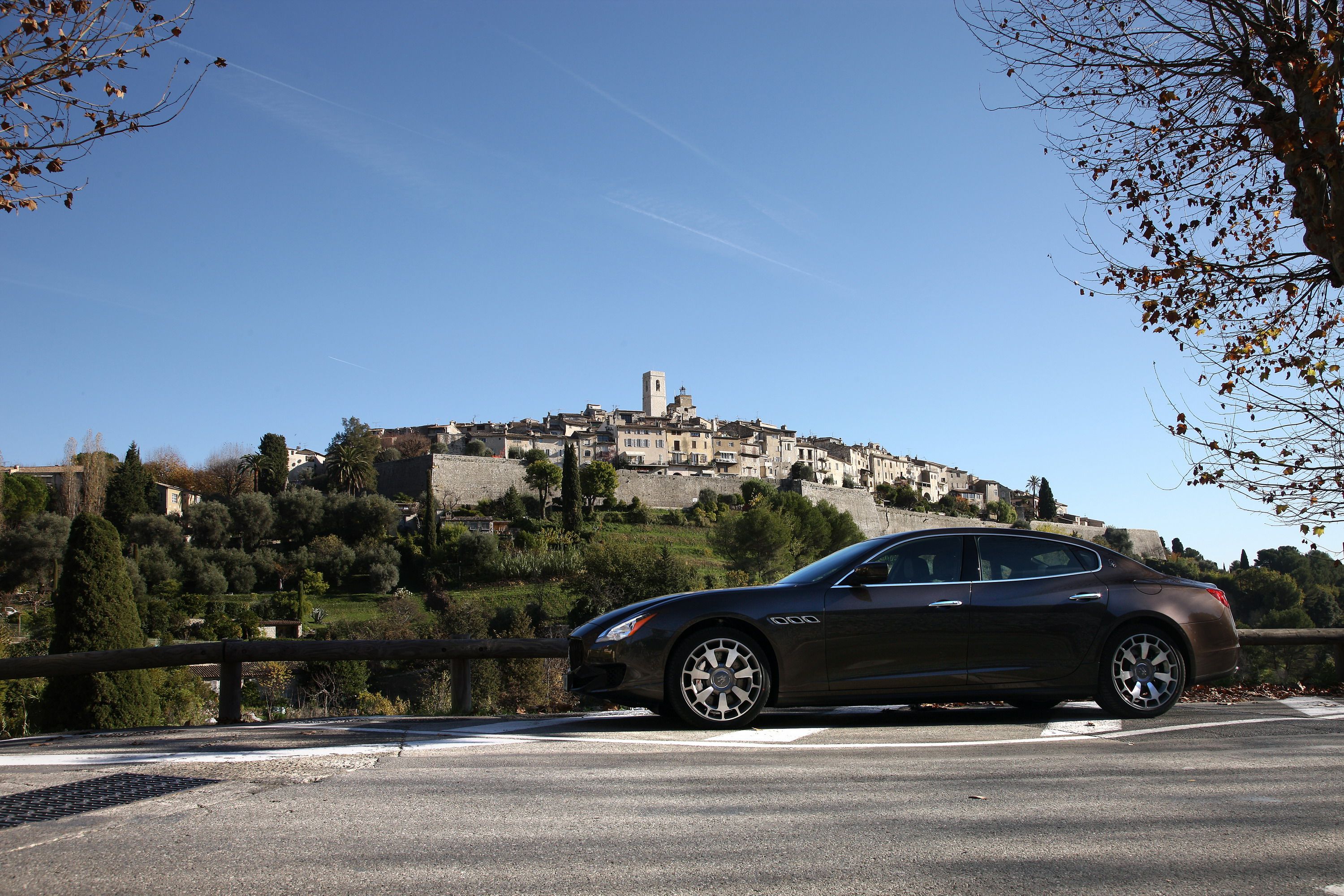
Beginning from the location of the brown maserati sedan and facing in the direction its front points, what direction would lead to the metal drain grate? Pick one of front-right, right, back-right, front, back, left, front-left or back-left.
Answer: front-left

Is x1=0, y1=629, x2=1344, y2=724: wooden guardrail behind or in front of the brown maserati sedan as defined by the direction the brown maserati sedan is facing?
in front

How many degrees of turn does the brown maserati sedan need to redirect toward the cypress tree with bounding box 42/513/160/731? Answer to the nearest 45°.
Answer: approximately 45° to its right

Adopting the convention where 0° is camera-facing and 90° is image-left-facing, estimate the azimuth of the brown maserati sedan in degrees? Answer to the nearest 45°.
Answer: approximately 90°

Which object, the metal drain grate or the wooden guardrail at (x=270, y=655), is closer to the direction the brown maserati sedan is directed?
the wooden guardrail
